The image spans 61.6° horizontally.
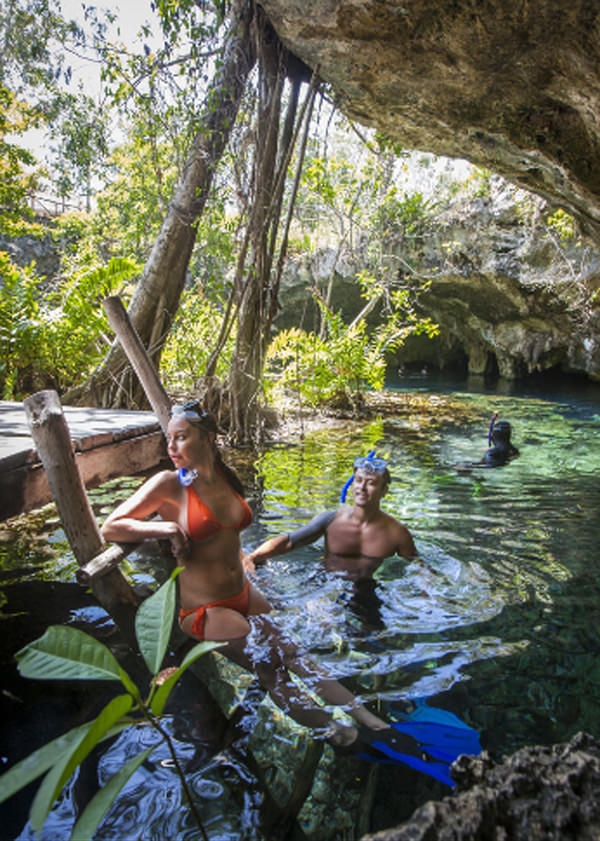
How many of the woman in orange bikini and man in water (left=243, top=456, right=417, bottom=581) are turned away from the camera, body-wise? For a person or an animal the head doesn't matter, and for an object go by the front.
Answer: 0

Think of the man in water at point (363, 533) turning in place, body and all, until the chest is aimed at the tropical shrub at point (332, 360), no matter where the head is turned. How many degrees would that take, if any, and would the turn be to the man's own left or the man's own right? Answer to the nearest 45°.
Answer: approximately 180°

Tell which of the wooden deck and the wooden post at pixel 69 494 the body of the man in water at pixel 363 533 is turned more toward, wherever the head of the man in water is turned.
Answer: the wooden post

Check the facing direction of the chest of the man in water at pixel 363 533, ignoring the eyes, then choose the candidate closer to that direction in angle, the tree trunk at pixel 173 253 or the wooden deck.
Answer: the wooden deck

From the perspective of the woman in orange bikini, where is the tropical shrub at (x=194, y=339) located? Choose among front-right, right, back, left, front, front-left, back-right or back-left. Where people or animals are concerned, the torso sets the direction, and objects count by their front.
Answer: back-left

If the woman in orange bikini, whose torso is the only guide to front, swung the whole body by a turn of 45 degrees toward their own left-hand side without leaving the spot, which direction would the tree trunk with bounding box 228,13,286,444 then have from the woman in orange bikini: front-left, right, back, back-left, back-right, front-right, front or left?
left

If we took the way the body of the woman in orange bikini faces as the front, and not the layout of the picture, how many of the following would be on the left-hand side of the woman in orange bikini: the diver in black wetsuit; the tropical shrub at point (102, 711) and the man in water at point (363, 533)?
2

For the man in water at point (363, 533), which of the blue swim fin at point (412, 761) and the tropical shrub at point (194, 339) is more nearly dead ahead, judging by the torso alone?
the blue swim fin

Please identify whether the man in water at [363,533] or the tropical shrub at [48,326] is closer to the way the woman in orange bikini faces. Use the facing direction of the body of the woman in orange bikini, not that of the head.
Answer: the man in water

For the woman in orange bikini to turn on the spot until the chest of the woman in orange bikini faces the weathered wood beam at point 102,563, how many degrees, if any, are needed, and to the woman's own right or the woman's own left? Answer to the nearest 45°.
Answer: approximately 90° to the woman's own right

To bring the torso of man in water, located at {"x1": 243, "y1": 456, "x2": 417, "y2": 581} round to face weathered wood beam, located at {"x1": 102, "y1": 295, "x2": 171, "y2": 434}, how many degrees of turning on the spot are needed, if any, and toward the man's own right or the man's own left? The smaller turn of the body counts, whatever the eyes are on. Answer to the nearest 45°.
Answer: approximately 90° to the man's own right

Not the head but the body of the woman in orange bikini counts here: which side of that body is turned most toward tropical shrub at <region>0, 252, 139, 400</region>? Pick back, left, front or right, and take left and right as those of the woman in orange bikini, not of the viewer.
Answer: back

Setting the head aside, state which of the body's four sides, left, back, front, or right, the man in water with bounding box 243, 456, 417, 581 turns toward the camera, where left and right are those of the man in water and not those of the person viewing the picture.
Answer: front

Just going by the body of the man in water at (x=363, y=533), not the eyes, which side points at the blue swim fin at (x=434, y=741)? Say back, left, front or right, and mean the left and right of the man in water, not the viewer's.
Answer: front

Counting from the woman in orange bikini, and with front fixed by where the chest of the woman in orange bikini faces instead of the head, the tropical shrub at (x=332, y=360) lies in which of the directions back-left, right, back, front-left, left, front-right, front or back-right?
back-left

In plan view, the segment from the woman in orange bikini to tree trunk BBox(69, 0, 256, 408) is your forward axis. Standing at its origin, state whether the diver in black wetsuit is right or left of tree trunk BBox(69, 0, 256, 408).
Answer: right

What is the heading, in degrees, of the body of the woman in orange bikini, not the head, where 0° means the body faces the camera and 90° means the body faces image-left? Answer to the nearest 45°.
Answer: approximately 315°

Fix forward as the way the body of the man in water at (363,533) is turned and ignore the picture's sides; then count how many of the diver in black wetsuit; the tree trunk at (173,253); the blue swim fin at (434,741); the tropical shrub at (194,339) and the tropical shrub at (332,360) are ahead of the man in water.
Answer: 1
